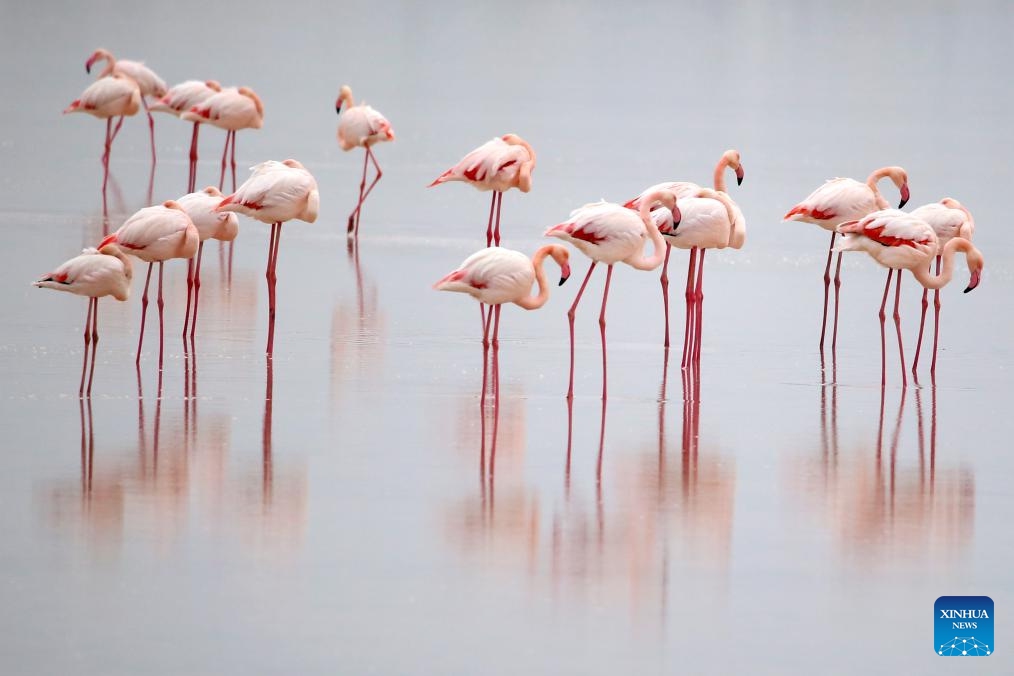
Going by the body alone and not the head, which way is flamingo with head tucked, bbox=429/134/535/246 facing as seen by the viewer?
to the viewer's right

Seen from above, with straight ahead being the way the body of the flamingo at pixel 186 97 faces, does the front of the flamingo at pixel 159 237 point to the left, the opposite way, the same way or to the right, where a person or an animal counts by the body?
the same way

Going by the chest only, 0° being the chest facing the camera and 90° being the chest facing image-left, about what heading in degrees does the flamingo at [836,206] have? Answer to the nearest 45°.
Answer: approximately 270°

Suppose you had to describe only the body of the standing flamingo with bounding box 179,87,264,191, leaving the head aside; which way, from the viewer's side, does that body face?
to the viewer's right

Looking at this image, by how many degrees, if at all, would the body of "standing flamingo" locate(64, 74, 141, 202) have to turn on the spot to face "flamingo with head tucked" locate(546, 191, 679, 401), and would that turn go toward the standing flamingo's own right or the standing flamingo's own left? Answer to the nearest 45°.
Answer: approximately 90° to the standing flamingo's own right

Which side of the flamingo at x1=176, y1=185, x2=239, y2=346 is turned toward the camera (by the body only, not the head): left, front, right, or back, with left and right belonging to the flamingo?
right

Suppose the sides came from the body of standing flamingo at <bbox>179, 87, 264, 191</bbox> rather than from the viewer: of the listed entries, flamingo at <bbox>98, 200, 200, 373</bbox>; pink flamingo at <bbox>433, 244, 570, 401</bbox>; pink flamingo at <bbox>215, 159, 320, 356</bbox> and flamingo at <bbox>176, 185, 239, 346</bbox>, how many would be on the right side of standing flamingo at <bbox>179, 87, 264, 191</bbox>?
4

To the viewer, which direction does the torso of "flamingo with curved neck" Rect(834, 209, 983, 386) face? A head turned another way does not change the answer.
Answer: to the viewer's right

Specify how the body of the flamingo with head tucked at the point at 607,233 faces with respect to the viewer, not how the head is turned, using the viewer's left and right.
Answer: facing to the right of the viewer

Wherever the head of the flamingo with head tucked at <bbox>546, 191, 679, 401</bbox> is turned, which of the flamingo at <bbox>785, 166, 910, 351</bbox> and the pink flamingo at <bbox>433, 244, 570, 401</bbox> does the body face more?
the flamingo

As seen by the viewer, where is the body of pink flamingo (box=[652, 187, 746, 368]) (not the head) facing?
to the viewer's right

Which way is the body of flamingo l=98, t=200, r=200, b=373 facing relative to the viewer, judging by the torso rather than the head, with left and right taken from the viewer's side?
facing to the right of the viewer

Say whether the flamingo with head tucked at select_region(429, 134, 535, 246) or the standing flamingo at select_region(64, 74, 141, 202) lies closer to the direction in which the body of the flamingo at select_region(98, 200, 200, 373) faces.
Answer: the flamingo with head tucked

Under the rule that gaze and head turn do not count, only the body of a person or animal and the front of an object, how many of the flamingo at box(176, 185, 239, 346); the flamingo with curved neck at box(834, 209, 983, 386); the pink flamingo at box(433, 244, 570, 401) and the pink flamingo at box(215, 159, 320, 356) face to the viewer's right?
4
